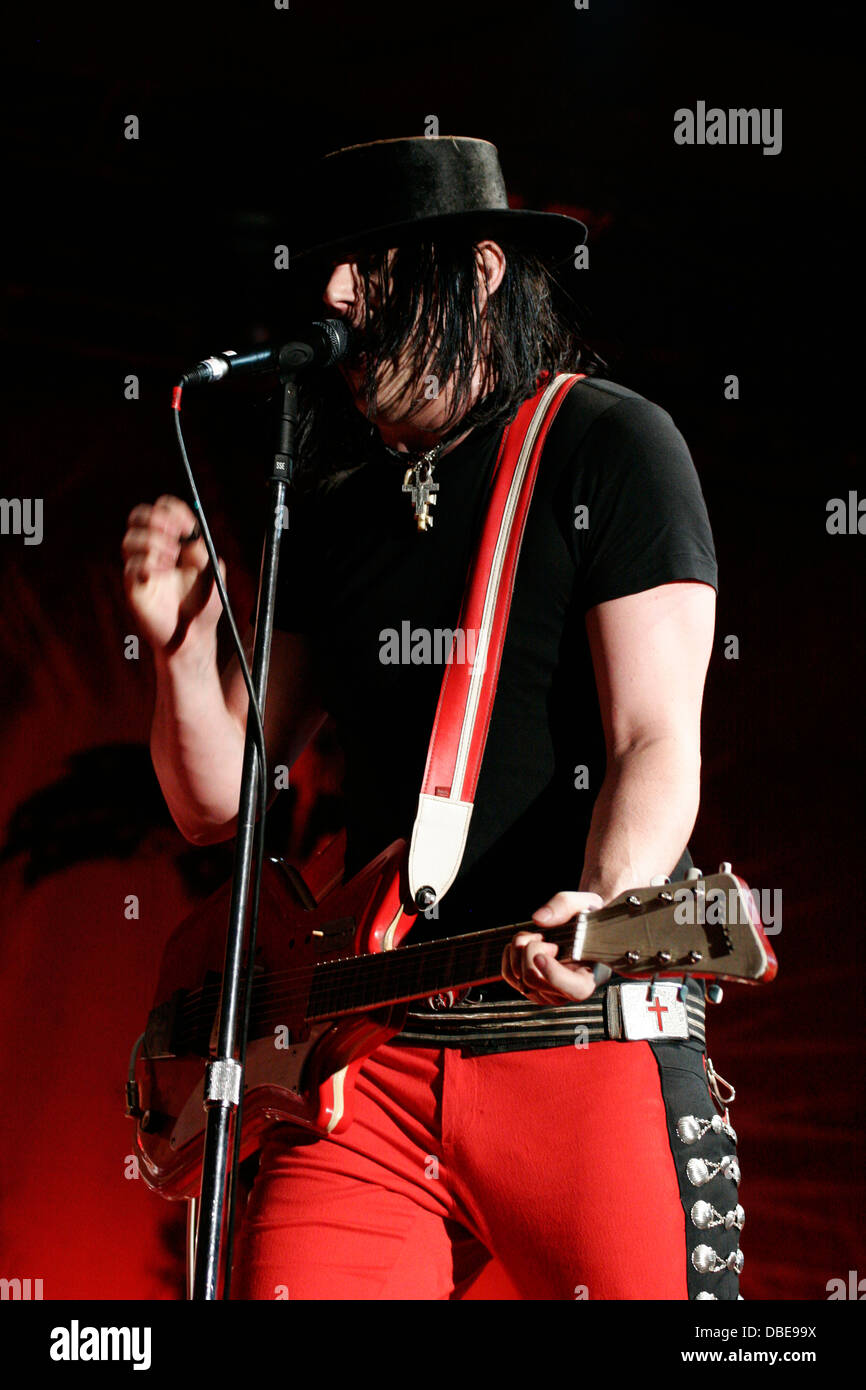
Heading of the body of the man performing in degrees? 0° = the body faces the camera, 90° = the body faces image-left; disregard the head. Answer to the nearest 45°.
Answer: approximately 45°
